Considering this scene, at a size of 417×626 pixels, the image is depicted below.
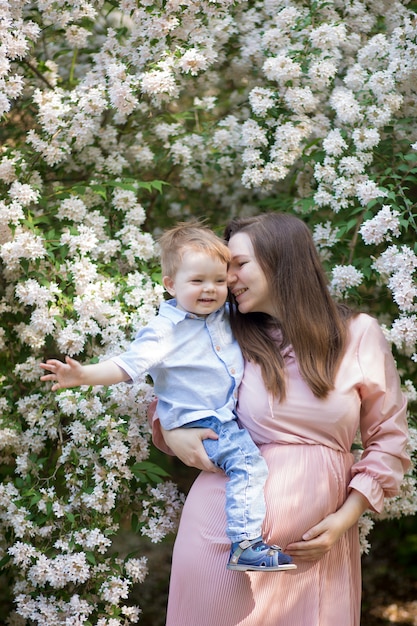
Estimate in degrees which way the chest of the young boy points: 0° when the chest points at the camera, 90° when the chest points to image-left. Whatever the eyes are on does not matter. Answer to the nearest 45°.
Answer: approximately 315°

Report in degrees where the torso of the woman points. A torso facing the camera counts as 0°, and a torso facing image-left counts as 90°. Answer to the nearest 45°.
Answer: approximately 45°
